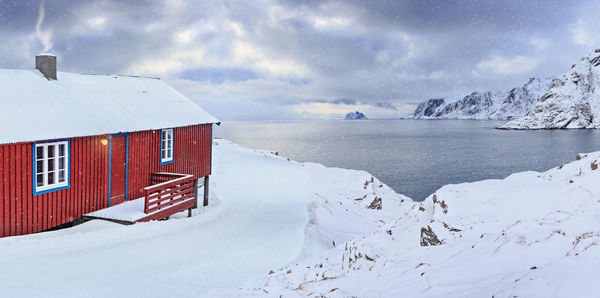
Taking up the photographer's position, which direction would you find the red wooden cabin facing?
facing the viewer and to the right of the viewer
